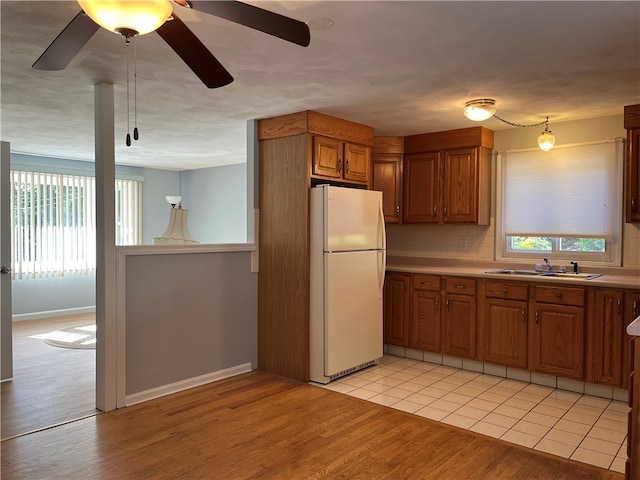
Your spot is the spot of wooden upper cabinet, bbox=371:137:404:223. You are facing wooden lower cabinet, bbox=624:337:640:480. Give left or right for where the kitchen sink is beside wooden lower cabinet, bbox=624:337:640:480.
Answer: left

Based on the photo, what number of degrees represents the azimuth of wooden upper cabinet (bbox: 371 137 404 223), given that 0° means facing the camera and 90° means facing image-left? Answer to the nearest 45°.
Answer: approximately 0°

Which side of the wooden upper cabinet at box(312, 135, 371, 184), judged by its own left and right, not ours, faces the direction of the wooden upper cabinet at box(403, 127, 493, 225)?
left

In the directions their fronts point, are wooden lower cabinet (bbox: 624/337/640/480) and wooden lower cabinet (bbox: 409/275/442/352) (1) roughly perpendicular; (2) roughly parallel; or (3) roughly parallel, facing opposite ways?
roughly perpendicular

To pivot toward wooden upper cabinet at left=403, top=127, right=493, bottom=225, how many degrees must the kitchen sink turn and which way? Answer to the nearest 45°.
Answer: approximately 90° to its right

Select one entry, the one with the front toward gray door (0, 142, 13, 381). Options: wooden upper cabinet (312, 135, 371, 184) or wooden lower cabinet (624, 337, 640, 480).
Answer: the wooden lower cabinet

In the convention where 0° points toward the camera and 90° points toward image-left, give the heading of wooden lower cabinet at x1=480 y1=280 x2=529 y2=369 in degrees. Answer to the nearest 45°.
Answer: approximately 45°

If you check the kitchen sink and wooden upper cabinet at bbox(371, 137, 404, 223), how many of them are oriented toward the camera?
2

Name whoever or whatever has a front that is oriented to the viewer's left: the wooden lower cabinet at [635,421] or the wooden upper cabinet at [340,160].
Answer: the wooden lower cabinet

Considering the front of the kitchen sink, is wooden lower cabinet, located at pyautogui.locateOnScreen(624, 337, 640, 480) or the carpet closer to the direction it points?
the wooden lower cabinet

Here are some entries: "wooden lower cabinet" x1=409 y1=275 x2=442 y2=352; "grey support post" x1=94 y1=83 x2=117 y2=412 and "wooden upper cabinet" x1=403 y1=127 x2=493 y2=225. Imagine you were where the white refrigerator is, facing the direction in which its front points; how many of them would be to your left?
2

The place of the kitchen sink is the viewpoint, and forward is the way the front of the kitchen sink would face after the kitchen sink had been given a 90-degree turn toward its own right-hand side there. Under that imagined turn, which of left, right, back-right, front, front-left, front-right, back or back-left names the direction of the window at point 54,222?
front

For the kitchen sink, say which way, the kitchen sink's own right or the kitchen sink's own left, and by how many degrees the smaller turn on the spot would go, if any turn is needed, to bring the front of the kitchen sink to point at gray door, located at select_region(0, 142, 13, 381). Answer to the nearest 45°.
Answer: approximately 45° to the kitchen sink's own right

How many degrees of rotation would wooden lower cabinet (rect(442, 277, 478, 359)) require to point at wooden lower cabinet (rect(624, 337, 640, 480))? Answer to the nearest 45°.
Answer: approximately 45° to its left

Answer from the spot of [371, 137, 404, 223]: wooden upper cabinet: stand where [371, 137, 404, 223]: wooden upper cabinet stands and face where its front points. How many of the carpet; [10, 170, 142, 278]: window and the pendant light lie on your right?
2
